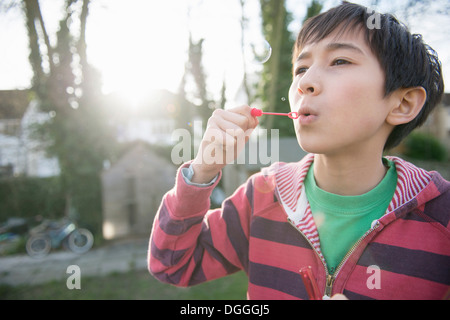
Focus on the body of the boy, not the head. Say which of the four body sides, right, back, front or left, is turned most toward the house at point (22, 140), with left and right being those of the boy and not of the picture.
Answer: right

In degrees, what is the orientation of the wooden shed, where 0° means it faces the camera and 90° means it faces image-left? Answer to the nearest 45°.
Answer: approximately 0°

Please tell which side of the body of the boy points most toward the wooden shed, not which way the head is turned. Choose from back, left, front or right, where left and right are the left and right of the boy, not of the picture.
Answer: back

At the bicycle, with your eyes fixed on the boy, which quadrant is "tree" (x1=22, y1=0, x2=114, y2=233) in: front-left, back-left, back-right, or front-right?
back-left

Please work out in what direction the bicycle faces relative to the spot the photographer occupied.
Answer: facing to the right of the viewer

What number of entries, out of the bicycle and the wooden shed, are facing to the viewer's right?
1

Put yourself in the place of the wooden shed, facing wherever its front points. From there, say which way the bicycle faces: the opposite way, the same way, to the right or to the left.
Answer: to the left

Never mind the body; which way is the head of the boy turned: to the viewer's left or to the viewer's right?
to the viewer's left

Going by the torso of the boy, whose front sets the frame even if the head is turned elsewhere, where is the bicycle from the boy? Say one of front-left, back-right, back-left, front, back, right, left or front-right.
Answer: right
